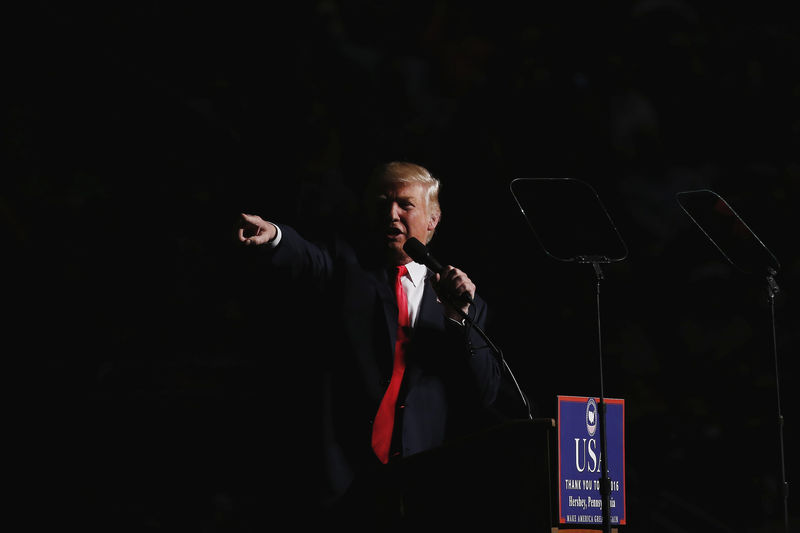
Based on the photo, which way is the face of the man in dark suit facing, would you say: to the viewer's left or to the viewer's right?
to the viewer's left

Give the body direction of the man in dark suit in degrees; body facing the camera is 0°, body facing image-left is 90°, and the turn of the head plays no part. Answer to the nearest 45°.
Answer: approximately 0°

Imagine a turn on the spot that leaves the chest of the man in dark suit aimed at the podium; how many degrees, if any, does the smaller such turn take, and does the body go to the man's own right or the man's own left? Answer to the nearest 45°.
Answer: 0° — they already face it
